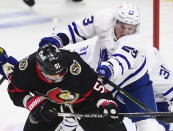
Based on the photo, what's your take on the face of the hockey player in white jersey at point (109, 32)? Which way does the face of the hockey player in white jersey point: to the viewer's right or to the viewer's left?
to the viewer's left

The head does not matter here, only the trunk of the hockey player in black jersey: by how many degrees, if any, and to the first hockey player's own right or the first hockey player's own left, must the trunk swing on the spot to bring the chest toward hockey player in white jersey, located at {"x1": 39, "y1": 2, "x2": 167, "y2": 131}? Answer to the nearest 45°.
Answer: approximately 135° to the first hockey player's own left

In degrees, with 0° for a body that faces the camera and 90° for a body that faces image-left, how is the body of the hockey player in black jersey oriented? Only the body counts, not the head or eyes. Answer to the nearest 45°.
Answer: approximately 0°
